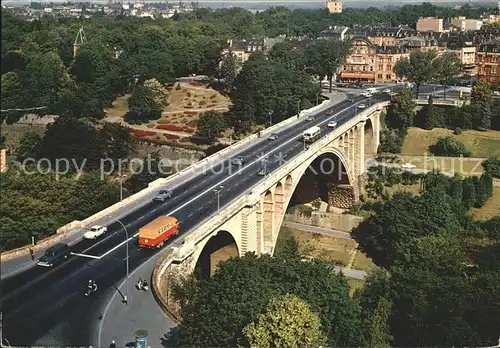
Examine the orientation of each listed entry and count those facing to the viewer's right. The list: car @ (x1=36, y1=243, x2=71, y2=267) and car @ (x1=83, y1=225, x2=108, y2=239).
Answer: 0

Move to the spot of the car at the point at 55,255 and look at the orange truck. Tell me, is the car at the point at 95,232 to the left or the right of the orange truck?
left

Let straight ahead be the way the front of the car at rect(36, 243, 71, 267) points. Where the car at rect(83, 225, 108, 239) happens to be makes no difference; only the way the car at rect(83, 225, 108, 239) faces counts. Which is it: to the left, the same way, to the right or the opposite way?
the same way

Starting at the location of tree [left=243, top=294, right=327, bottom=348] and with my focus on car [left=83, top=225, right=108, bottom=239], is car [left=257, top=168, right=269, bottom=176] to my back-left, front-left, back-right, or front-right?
front-right

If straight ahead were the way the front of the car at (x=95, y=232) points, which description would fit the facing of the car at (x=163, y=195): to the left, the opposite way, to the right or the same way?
the same way

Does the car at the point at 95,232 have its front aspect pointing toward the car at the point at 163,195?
no

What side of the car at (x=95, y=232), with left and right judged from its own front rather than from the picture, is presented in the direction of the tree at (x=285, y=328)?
left

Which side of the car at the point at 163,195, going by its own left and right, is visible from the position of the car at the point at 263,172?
back

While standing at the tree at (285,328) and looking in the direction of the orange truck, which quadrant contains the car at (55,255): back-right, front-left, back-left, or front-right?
front-left

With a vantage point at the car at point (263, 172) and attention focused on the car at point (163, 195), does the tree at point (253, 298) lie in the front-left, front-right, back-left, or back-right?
front-left

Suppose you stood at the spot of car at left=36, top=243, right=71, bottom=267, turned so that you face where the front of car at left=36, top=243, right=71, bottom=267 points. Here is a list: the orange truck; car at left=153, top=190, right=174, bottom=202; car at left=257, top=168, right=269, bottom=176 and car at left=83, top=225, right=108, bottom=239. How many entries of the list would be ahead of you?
0

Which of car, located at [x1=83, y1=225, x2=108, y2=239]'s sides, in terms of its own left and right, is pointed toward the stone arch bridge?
back

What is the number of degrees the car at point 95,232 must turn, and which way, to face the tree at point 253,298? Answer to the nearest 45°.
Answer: approximately 90° to its left

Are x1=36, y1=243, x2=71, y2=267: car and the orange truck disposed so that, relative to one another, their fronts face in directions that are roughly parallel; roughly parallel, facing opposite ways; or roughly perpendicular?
roughly parallel, facing opposite ways

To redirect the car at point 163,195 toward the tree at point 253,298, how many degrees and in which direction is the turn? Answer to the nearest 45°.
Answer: approximately 45° to its left

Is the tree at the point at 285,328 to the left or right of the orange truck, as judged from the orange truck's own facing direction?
on its right

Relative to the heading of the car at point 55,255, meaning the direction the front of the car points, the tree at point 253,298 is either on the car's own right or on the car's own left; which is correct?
on the car's own left

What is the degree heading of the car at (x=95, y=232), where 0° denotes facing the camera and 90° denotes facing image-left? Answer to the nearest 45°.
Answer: approximately 45°

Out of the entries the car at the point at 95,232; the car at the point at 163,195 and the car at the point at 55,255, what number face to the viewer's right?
0
